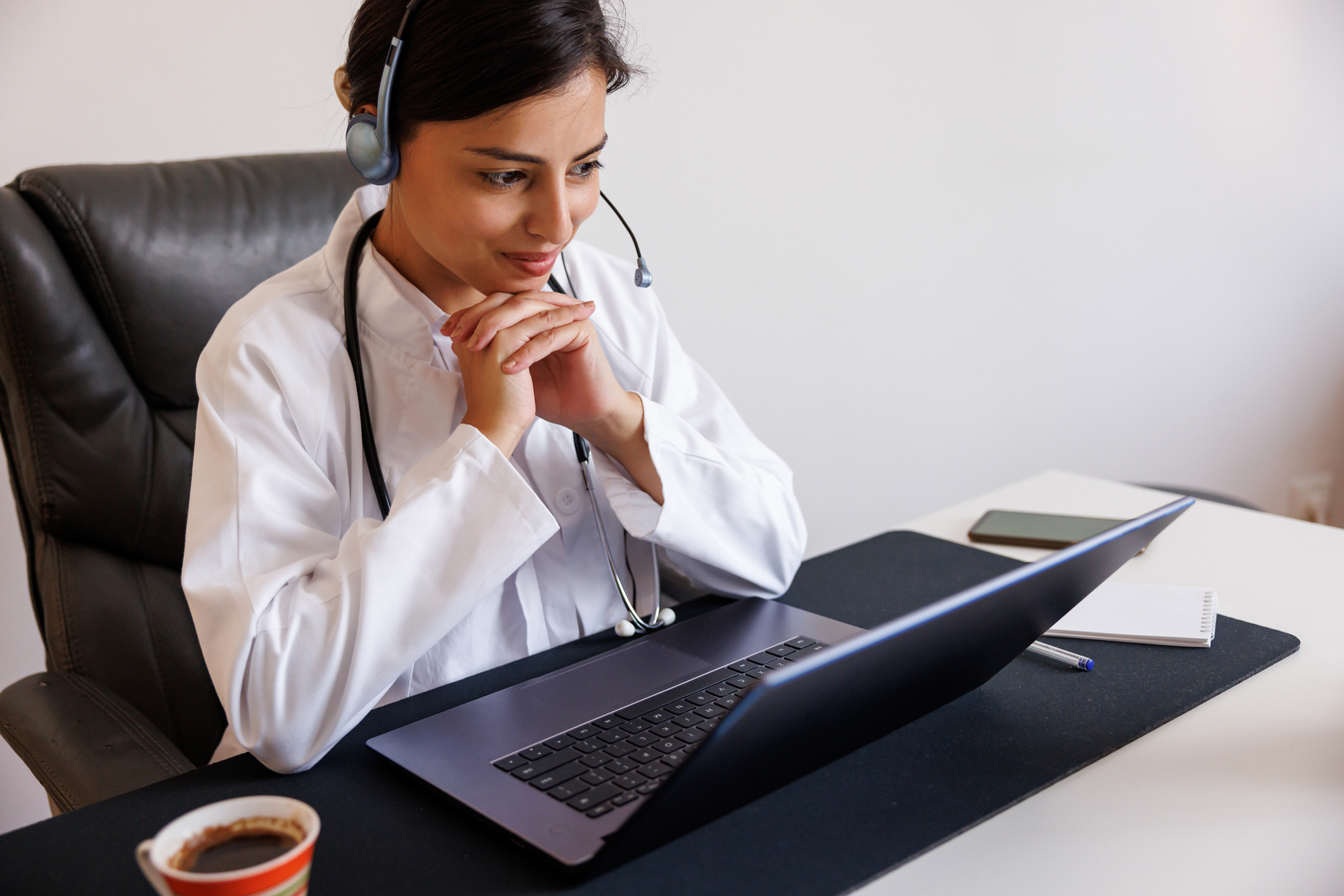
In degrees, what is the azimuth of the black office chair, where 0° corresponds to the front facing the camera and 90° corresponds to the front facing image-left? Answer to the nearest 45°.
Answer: approximately 315°

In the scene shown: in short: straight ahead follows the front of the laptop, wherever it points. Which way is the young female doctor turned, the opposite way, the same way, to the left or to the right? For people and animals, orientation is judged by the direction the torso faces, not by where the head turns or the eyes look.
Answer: the opposite way

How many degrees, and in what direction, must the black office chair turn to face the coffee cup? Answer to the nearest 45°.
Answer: approximately 45° to its right

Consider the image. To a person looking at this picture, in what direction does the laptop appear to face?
facing away from the viewer and to the left of the viewer

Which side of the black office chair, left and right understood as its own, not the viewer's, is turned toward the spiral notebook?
front

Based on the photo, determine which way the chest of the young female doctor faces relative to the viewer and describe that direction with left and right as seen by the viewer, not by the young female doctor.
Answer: facing the viewer and to the right of the viewer

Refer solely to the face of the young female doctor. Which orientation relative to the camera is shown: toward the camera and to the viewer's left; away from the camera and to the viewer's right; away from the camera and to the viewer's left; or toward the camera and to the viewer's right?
toward the camera and to the viewer's right

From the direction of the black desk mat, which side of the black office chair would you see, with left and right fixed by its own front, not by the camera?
front
